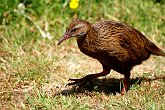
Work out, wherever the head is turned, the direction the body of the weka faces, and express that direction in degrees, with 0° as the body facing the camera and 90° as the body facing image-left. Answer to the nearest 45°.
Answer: approximately 90°
